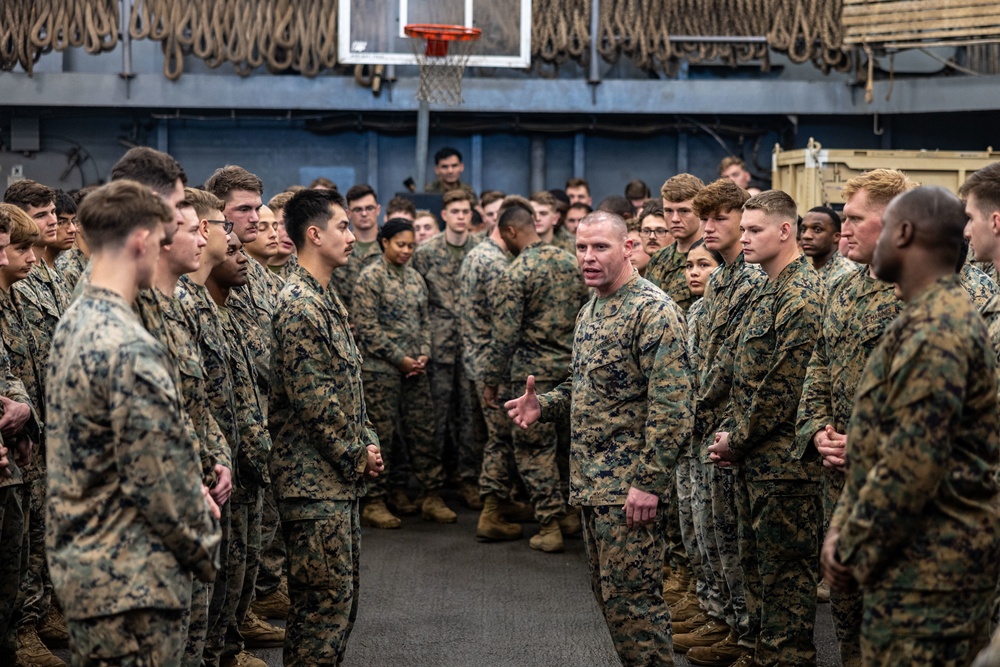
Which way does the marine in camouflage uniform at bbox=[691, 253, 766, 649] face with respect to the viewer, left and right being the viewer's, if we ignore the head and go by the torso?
facing to the left of the viewer

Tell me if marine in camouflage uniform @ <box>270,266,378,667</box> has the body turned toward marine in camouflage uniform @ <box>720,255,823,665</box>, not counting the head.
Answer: yes

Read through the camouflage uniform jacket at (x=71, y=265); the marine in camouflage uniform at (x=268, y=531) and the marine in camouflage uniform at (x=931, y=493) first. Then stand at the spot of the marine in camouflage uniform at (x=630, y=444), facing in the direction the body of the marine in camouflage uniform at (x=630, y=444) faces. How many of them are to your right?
2

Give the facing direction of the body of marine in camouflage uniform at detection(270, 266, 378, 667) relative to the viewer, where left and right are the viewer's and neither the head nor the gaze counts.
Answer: facing to the right of the viewer
